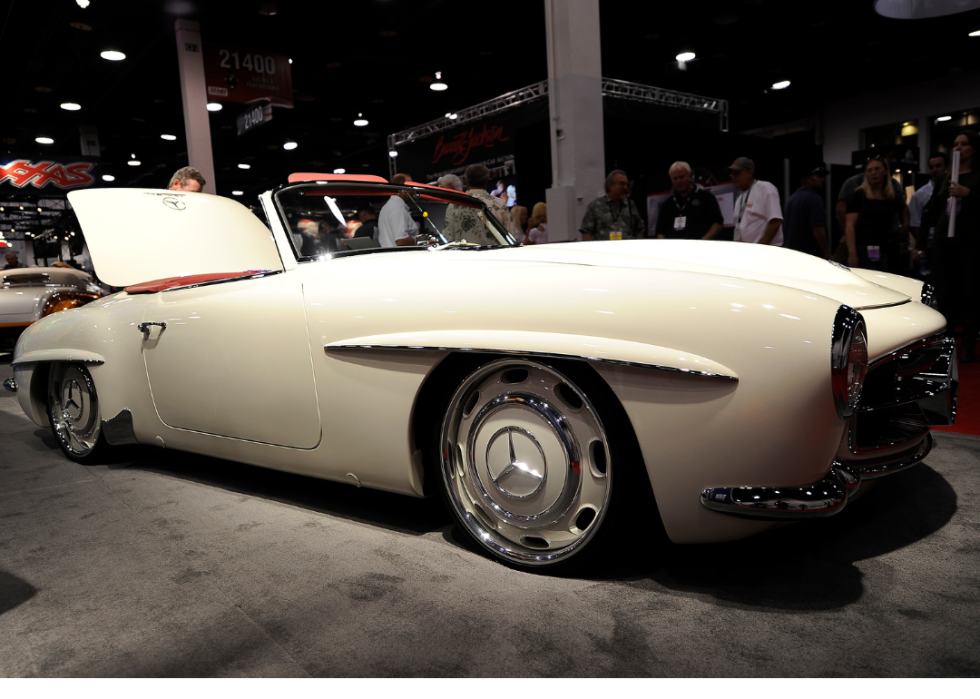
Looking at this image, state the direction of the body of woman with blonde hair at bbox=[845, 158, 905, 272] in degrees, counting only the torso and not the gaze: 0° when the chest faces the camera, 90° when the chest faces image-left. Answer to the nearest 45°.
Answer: approximately 0°

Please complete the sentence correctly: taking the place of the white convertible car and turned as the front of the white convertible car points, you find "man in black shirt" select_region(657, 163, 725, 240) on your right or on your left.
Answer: on your left

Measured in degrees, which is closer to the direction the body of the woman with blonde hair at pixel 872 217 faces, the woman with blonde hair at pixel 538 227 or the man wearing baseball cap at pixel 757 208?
the man wearing baseball cap

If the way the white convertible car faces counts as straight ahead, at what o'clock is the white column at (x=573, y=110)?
The white column is roughly at 8 o'clock from the white convertible car.

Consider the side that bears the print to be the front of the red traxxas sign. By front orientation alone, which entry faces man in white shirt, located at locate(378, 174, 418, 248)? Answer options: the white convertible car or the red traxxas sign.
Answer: the red traxxas sign

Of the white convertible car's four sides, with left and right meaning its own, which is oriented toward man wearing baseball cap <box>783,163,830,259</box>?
left

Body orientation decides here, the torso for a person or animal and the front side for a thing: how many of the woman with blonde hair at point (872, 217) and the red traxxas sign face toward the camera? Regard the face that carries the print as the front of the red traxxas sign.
2

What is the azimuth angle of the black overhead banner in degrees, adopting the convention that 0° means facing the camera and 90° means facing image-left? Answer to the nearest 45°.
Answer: approximately 45°
